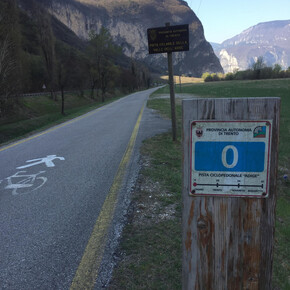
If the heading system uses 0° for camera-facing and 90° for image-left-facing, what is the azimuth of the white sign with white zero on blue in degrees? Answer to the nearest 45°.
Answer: approximately 0°

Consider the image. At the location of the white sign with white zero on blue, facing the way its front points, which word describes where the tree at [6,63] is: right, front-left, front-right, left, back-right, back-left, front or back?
back-right

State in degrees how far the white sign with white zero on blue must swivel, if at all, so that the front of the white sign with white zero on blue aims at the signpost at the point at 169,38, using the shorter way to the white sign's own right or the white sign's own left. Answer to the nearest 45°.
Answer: approximately 180°

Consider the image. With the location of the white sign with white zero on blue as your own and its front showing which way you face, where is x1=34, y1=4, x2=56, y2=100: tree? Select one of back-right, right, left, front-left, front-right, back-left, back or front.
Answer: back-right

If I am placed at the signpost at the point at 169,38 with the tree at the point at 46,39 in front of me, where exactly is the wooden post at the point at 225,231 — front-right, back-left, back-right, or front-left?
back-left
